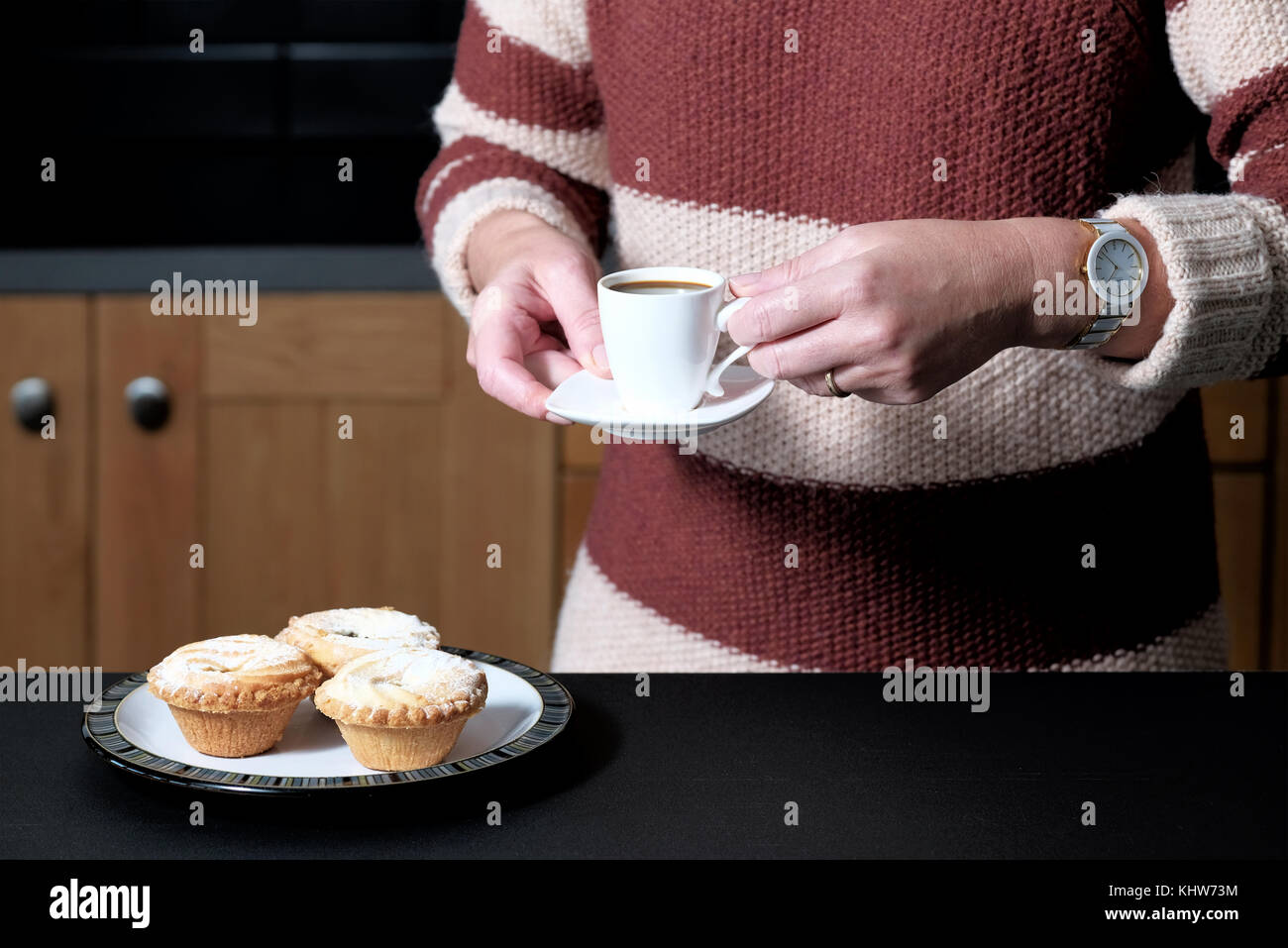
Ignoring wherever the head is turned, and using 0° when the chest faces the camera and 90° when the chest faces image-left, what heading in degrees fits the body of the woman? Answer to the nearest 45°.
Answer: approximately 0°

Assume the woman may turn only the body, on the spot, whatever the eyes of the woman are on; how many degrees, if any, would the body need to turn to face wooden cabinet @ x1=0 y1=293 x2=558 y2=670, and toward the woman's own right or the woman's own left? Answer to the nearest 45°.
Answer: approximately 135° to the woman's own right

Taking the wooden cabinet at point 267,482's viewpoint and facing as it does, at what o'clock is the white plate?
The white plate is roughly at 12 o'clock from the wooden cabinet.

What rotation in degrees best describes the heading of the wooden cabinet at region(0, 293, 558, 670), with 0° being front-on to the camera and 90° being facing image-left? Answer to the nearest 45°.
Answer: approximately 0°

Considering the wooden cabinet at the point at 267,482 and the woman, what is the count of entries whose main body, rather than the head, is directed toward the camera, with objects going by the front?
2
